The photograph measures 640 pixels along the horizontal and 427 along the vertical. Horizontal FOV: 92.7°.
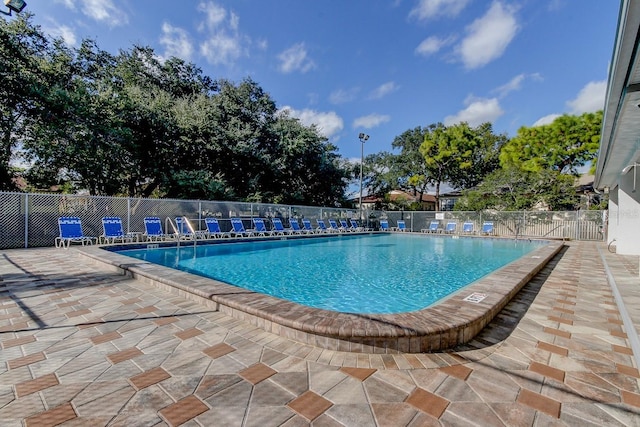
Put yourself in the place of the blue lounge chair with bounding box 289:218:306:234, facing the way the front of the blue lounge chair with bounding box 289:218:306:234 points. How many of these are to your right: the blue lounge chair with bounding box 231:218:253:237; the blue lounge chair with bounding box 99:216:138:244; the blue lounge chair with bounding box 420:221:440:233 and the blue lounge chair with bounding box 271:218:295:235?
3

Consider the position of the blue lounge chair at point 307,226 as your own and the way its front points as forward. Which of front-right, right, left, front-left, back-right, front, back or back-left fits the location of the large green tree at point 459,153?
left

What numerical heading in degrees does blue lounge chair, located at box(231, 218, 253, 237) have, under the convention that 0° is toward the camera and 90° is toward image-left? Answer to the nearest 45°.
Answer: approximately 315°

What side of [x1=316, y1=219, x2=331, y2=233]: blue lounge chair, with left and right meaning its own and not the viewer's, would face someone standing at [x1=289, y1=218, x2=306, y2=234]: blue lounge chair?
right

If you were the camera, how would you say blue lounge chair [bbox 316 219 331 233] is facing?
facing the viewer and to the right of the viewer

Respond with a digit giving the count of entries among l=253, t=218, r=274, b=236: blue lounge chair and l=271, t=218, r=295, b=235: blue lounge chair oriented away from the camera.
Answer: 0

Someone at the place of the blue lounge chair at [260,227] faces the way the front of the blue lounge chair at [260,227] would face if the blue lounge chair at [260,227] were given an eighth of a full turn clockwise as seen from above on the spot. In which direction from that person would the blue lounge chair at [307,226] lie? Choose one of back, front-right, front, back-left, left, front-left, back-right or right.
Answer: back-left

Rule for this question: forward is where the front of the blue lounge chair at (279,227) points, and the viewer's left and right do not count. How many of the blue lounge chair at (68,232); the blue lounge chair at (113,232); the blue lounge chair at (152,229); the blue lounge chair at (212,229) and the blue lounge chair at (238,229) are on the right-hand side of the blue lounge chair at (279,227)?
5

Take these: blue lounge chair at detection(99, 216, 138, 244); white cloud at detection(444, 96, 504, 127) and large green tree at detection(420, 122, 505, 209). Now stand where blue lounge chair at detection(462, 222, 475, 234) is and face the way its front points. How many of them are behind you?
2

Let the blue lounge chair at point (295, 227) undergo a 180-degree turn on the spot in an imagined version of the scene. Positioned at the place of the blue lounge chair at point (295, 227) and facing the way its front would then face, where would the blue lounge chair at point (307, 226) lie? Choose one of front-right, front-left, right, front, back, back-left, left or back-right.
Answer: right

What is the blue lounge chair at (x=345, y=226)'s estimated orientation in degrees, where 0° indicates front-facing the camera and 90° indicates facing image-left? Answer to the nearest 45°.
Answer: approximately 315°

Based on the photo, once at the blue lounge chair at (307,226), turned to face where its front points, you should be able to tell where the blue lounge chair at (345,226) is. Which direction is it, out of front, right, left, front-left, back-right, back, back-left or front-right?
left

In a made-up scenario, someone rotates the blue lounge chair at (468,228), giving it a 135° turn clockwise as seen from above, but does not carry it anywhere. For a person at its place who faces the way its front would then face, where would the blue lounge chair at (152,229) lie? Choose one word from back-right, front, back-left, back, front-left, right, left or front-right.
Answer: left

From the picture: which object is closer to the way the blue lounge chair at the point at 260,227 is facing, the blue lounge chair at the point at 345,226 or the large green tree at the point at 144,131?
the blue lounge chair

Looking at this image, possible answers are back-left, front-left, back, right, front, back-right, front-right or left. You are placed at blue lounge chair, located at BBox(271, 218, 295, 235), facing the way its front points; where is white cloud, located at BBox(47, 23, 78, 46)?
back-right

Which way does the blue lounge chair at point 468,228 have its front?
toward the camera

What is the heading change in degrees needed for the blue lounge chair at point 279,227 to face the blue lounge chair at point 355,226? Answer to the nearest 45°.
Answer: approximately 90° to its left

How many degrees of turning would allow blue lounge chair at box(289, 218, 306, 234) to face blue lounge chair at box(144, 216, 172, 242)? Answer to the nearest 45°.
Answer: approximately 90° to its right

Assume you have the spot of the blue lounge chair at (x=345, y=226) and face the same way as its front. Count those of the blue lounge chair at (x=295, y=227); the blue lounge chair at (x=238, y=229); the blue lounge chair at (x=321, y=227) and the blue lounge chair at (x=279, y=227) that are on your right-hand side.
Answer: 4

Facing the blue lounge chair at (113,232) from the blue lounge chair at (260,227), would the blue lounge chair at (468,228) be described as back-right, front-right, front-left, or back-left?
back-left
